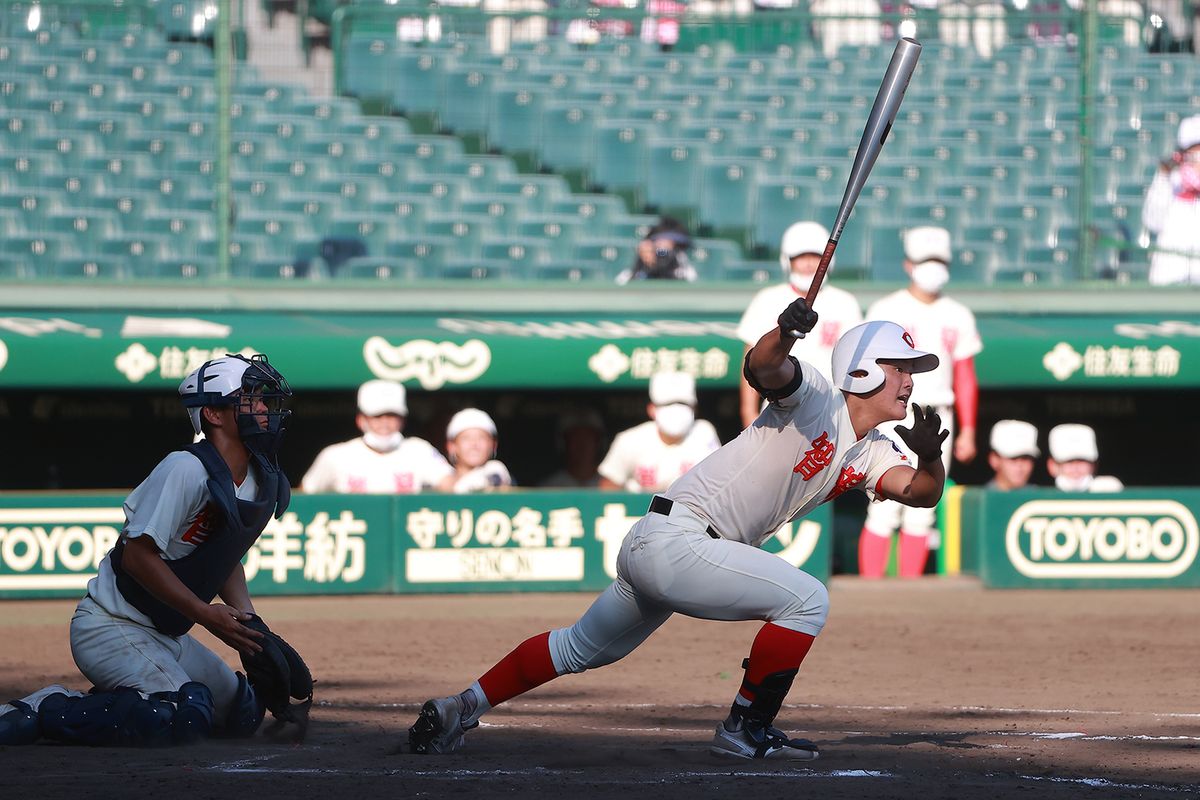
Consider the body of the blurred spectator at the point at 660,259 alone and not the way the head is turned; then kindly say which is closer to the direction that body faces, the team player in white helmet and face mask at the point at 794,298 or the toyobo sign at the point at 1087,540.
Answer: the team player in white helmet and face mask

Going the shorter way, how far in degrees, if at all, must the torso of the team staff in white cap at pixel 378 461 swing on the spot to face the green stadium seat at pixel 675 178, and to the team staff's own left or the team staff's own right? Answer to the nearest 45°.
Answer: approximately 135° to the team staff's own left

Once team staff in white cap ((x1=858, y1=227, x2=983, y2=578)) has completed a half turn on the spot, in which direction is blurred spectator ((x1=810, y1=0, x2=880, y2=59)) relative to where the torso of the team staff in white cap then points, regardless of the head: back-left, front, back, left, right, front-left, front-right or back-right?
front

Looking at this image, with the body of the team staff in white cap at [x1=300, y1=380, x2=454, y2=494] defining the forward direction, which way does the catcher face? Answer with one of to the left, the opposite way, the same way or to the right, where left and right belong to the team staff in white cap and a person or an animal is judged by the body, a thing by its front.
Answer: to the left

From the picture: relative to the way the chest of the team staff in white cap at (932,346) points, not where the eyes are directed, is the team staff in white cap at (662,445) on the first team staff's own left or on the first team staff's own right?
on the first team staff's own right

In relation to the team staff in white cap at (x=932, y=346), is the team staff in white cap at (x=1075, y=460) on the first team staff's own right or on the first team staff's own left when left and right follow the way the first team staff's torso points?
on the first team staff's own left

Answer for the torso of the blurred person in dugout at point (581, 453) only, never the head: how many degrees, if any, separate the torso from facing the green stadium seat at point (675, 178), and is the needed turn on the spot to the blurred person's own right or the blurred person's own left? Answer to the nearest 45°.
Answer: approximately 180°

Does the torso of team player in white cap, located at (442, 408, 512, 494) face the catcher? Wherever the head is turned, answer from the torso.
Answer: yes
